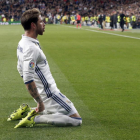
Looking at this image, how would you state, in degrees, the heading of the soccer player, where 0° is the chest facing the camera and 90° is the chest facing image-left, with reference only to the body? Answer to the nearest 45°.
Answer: approximately 270°

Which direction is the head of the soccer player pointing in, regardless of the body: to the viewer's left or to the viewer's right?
to the viewer's right
